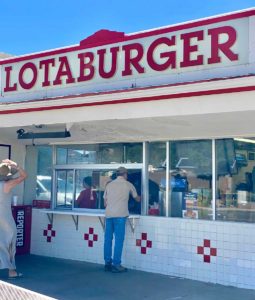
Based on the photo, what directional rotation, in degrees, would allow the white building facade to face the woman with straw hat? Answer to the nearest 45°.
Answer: approximately 45° to its right

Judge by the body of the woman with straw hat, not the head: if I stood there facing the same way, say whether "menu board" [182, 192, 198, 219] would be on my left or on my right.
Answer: on my right

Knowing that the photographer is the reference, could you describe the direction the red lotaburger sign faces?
facing the viewer and to the left of the viewer

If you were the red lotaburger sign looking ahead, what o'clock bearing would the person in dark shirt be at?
The person in dark shirt is roughly at 4 o'clock from the red lotaburger sign.

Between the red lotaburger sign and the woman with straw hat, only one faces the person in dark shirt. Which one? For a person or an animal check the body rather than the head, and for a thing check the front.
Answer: the woman with straw hat
